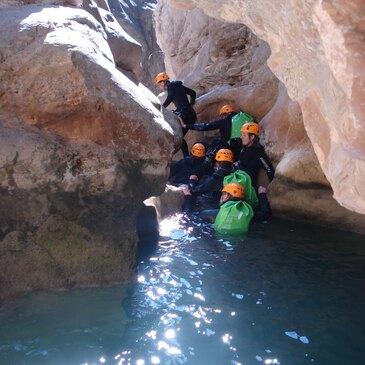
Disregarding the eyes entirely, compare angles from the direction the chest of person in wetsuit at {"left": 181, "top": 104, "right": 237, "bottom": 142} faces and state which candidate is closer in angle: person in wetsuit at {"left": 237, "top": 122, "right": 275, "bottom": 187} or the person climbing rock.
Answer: the person climbing rock

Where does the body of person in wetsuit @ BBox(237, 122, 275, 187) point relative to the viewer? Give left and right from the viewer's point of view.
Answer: facing to the left of the viewer

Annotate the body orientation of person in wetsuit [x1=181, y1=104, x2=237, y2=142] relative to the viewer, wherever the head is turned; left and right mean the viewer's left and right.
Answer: facing to the left of the viewer

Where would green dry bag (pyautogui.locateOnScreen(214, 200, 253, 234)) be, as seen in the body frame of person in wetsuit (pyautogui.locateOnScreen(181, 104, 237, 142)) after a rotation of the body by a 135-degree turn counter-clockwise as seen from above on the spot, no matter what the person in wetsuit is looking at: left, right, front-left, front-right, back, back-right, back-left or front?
front-right

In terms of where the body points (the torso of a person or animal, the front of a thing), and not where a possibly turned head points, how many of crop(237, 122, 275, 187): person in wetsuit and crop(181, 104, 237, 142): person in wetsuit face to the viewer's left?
2

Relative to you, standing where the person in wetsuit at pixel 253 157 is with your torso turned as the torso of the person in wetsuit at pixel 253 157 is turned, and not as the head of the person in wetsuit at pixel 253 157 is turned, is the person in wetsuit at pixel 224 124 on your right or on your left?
on your right
